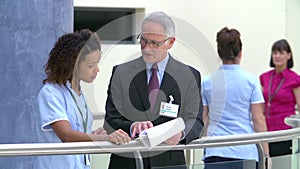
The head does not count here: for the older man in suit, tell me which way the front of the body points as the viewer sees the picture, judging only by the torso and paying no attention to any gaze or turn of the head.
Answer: toward the camera

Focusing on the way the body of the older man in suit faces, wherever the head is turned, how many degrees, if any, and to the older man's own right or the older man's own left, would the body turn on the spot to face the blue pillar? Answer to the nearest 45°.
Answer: approximately 135° to the older man's own right

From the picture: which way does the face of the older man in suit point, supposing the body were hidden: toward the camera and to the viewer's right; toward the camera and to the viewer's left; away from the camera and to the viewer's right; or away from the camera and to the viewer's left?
toward the camera and to the viewer's left

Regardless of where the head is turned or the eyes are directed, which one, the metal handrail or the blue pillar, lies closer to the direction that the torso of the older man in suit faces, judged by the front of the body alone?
the metal handrail
